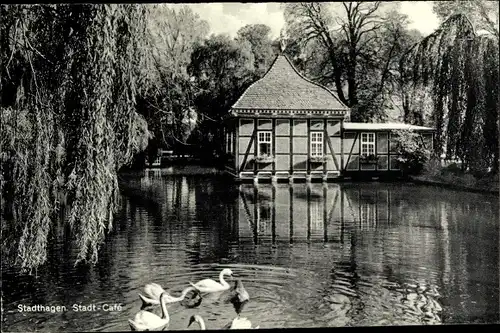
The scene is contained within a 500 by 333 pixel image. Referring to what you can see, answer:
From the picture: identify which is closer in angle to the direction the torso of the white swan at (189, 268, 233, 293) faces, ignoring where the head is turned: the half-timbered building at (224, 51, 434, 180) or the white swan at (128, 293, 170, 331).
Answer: the half-timbered building

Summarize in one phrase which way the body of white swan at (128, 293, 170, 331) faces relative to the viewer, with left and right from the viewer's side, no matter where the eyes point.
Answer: facing to the right of the viewer
